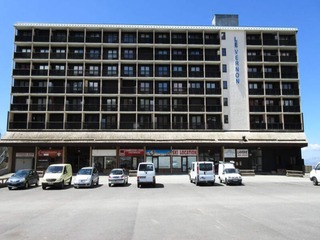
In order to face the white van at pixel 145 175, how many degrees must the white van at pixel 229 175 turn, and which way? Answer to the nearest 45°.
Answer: approximately 90° to its right

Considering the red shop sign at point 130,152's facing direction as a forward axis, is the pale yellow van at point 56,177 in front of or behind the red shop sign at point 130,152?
in front

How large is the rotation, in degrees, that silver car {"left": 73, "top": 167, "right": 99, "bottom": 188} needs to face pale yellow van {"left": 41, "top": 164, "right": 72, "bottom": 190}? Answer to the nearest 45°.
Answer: approximately 45° to its right

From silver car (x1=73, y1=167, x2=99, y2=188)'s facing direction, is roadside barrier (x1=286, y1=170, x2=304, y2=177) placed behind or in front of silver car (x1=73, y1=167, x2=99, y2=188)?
behind

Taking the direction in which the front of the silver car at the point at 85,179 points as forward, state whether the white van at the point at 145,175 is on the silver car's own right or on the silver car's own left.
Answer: on the silver car's own left

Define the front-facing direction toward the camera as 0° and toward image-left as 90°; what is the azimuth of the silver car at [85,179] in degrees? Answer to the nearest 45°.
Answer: approximately 45°

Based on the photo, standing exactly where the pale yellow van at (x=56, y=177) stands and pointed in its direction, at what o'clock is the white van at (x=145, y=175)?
the white van at (x=145, y=175) is roughly at 8 o'clock from the pale yellow van at (x=56, y=177).

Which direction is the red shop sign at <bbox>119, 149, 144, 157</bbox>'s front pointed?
toward the camera

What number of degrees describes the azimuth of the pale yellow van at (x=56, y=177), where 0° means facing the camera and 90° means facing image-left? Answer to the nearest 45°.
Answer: approximately 45°

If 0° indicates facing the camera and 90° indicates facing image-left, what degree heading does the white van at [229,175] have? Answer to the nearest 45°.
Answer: approximately 315°

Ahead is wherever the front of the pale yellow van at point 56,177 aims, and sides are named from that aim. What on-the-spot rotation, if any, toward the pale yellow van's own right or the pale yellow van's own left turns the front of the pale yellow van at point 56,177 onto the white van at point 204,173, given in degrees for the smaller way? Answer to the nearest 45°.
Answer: approximately 135° to the pale yellow van's own left
